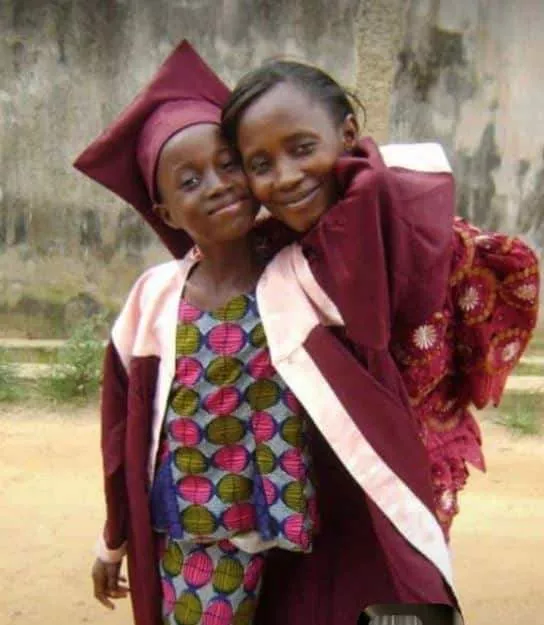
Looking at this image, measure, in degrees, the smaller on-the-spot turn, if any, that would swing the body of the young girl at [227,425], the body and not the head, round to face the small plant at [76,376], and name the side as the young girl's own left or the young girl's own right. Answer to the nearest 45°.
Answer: approximately 180°

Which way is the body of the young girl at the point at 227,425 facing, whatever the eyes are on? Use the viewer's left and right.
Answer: facing the viewer

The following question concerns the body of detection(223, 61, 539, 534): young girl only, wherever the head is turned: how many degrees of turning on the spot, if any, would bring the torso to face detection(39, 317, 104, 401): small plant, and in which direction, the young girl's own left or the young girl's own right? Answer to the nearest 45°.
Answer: approximately 90° to the young girl's own right

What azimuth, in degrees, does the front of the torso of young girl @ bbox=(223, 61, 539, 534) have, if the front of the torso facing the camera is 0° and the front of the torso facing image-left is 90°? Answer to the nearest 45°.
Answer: approximately 45°
